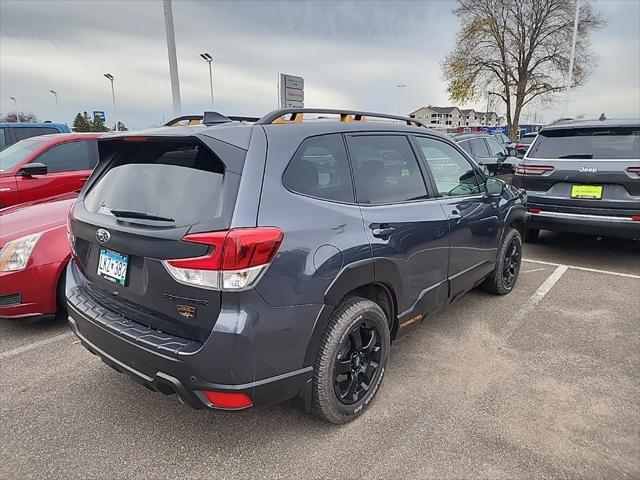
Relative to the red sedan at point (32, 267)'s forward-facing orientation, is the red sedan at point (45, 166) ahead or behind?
behind

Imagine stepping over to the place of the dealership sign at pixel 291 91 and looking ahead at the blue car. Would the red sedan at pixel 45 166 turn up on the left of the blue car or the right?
left

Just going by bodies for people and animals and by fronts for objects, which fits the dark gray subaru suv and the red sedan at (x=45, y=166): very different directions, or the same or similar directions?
very different directions

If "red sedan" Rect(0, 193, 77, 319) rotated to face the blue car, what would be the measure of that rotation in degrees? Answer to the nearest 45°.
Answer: approximately 135° to its right

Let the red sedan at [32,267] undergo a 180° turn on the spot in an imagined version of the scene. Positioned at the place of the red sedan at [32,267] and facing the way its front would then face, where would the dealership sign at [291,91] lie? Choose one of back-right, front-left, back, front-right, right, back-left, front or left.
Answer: front

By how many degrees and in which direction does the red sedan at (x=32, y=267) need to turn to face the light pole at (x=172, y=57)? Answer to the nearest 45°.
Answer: approximately 180°

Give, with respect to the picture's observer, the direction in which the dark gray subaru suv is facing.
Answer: facing away from the viewer and to the right of the viewer

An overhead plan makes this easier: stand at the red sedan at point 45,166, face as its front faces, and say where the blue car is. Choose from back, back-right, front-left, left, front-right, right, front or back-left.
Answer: back-right

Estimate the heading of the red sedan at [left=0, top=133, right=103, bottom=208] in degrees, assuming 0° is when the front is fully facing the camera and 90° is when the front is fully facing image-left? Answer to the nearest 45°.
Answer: approximately 45°
